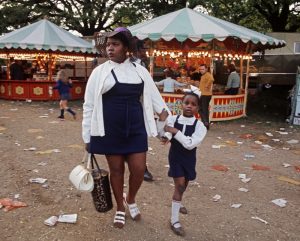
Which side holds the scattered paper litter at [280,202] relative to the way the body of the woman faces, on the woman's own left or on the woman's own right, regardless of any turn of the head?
on the woman's own left

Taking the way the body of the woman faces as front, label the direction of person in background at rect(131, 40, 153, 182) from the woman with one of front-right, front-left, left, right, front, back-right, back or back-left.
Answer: back

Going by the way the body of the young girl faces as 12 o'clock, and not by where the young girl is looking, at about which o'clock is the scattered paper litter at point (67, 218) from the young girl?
The scattered paper litter is roughly at 3 o'clock from the young girl.
